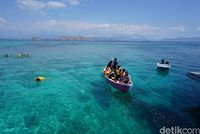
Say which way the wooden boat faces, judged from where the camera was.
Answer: facing the viewer and to the right of the viewer
